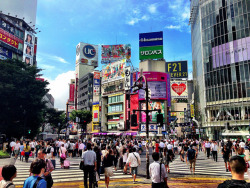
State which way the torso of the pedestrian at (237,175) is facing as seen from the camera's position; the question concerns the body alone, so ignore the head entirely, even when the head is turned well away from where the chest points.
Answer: away from the camera

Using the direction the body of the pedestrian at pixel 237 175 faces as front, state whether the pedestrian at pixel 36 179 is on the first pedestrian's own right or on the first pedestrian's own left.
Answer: on the first pedestrian's own left

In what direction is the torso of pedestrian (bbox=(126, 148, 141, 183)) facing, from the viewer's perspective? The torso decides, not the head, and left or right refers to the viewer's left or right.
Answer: facing away from the viewer

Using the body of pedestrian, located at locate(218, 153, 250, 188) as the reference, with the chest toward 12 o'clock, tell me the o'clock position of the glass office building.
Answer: The glass office building is roughly at 12 o'clock from the pedestrian.

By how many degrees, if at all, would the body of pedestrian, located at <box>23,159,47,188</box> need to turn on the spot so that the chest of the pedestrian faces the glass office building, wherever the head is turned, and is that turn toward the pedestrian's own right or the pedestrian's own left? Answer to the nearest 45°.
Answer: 0° — they already face it

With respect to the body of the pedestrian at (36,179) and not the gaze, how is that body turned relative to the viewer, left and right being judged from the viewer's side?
facing away from the viewer and to the right of the viewer

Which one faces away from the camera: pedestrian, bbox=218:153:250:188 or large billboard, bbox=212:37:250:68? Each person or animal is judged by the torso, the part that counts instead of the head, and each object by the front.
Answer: the pedestrian

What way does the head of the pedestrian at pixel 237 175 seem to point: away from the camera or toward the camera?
away from the camera
